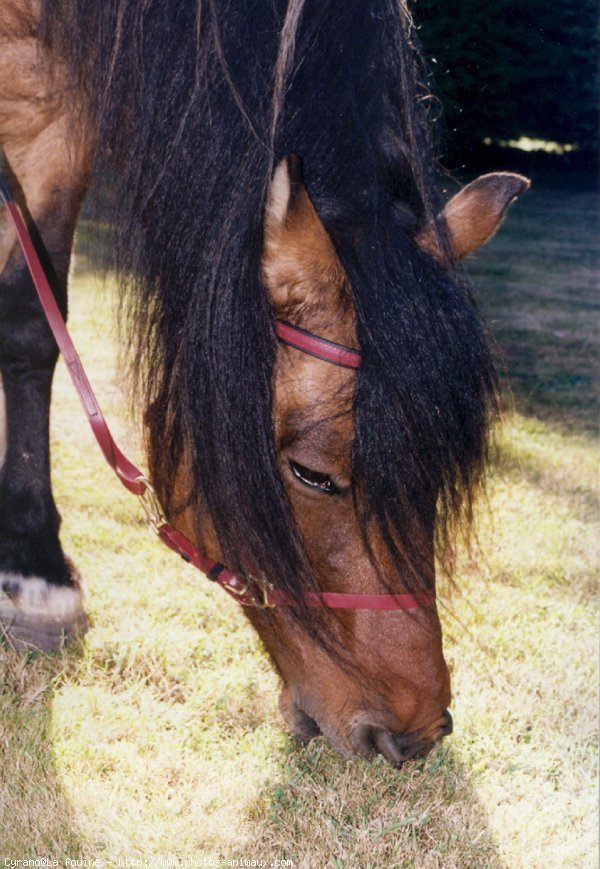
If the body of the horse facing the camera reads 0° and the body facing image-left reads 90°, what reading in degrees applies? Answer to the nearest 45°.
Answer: approximately 315°
